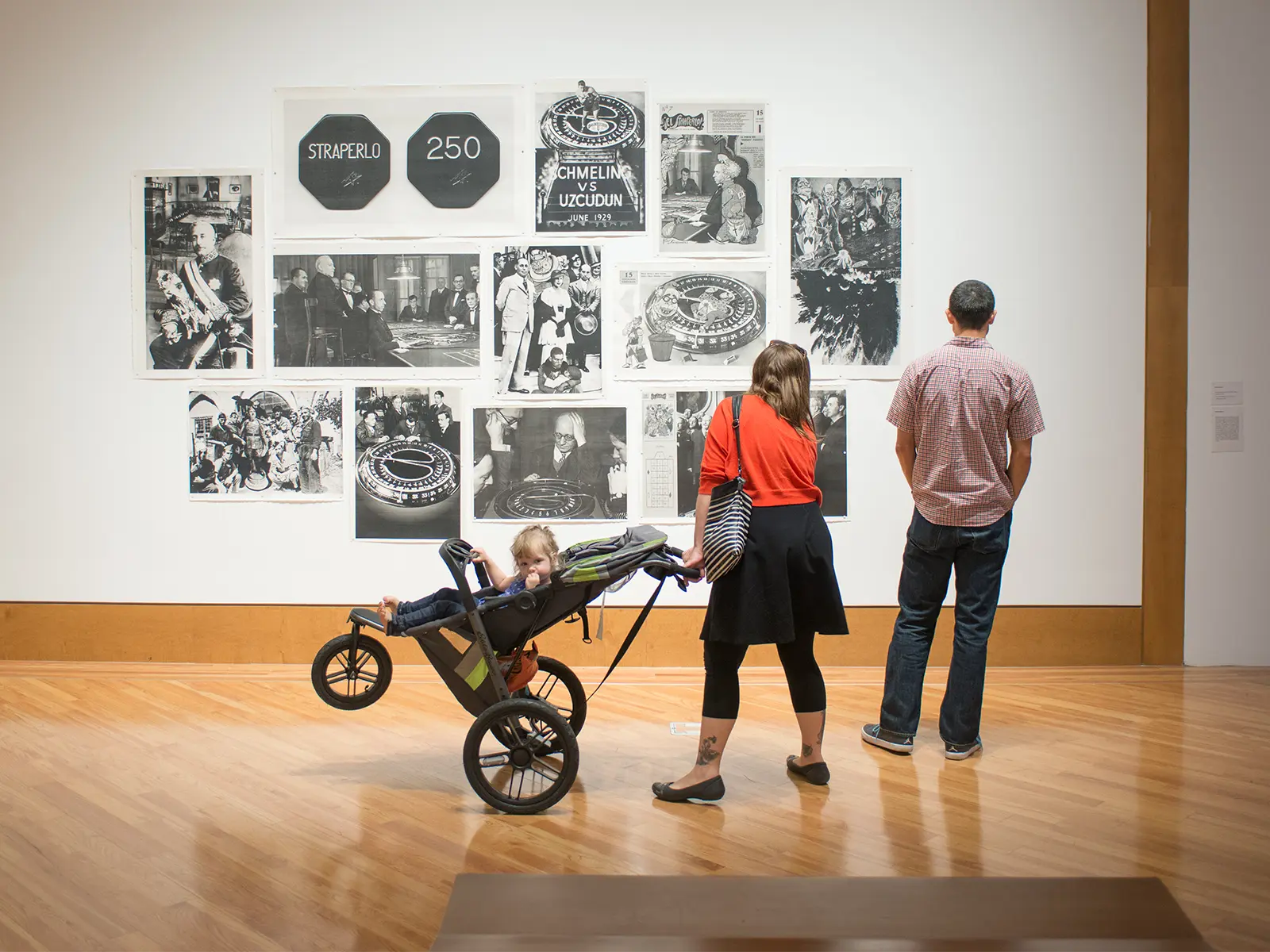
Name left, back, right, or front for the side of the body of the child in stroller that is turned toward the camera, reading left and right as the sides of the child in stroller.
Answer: left

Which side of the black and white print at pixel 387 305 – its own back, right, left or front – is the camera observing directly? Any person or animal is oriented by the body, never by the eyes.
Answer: front

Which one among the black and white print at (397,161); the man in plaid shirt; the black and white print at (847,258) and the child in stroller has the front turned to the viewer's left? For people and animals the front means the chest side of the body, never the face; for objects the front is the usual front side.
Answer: the child in stroller

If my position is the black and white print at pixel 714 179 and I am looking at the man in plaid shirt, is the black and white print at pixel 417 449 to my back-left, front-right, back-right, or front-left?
back-right

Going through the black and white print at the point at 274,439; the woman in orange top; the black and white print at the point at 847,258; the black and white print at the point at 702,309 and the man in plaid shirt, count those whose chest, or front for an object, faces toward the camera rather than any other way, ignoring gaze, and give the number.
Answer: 3

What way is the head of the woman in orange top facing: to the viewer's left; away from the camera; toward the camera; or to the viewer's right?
away from the camera

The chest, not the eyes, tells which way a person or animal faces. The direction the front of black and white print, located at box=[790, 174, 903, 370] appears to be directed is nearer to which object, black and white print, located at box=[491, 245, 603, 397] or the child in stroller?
the child in stroller

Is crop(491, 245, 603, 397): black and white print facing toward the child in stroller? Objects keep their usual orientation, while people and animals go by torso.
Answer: yes

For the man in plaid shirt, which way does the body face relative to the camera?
away from the camera
